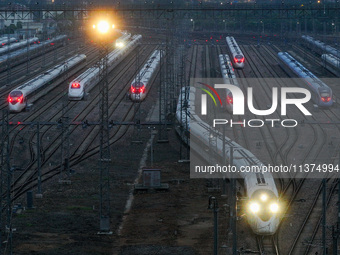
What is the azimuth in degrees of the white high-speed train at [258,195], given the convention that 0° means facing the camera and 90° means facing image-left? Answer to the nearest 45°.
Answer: approximately 0°

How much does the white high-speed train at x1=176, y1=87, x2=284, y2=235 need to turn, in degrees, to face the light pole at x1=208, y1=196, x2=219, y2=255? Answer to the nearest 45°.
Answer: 0° — it already faces it
